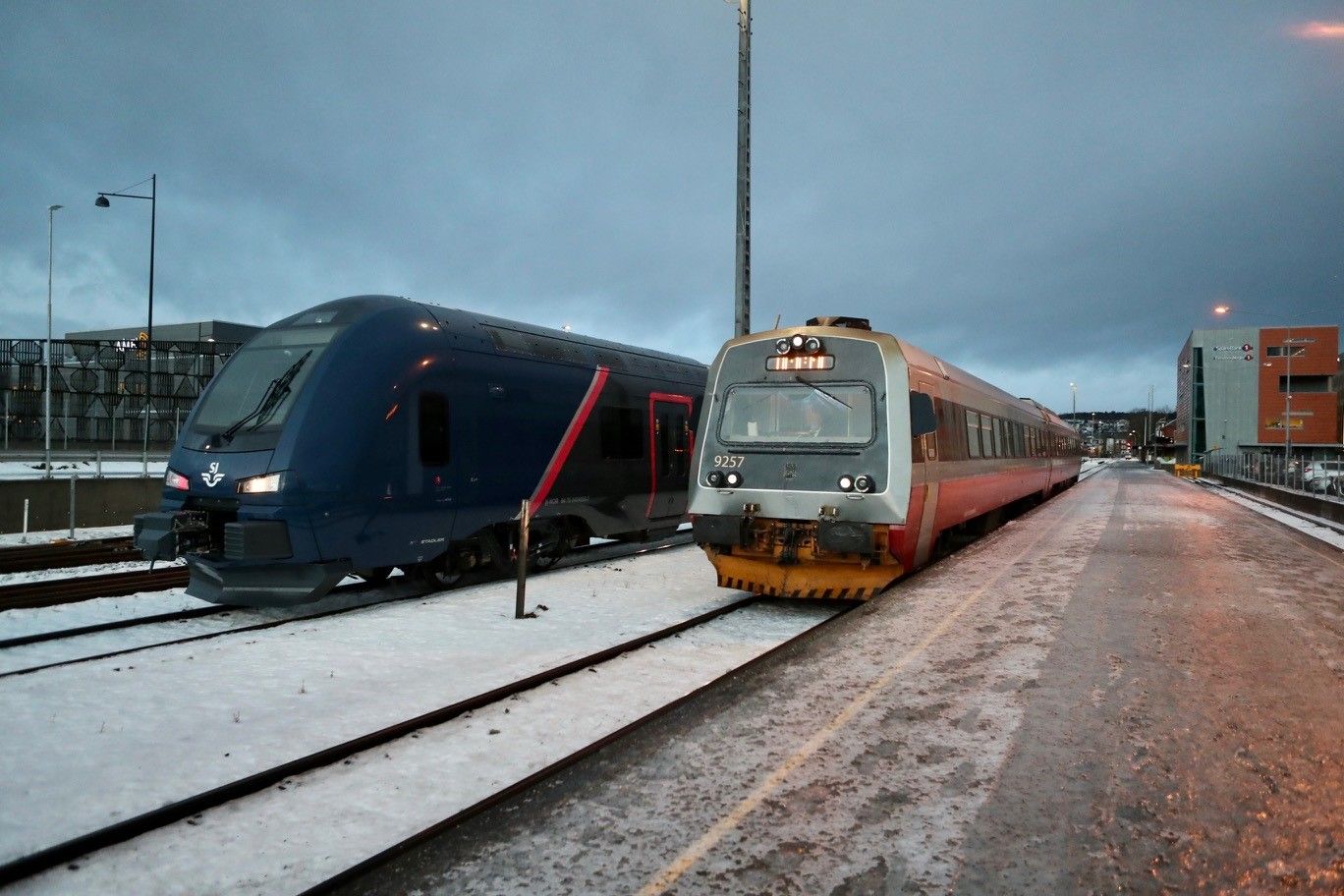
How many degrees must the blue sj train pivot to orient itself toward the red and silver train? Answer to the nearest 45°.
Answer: approximately 135° to its left

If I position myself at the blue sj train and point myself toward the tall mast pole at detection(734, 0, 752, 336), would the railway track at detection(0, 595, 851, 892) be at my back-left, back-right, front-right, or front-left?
back-right

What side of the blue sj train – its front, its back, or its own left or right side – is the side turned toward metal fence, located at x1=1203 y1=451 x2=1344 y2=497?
back

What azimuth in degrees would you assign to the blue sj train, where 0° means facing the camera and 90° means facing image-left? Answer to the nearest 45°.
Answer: approximately 45°

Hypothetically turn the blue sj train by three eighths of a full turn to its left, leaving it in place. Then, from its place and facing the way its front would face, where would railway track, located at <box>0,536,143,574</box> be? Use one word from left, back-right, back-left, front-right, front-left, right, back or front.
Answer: back-left

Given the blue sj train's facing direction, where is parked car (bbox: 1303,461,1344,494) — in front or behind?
behind

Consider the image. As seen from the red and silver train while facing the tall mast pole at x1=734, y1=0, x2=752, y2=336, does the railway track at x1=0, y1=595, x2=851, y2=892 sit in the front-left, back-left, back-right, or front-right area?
back-left

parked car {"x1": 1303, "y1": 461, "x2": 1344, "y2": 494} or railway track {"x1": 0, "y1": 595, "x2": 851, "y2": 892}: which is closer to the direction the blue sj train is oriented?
the railway track

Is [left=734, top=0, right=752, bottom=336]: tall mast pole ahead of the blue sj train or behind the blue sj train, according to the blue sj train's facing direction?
behind

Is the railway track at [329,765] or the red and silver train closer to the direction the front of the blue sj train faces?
the railway track
